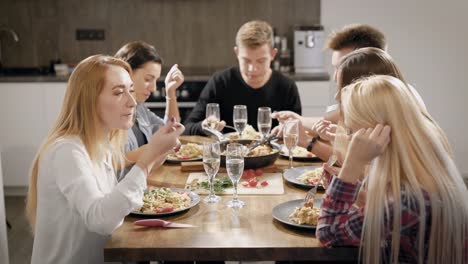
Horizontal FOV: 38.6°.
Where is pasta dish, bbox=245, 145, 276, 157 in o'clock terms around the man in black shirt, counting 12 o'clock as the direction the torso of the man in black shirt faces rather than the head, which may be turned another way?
The pasta dish is roughly at 12 o'clock from the man in black shirt.

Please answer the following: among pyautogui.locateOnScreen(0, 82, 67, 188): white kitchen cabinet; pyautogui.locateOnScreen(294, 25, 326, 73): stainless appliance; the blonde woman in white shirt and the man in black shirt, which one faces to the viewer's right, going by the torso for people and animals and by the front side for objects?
the blonde woman in white shirt

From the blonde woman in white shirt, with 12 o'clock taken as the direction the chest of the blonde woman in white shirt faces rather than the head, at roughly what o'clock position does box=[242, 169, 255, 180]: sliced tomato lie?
The sliced tomato is roughly at 11 o'clock from the blonde woman in white shirt.

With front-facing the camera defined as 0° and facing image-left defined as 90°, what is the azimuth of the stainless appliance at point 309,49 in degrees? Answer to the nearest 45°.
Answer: approximately 0°

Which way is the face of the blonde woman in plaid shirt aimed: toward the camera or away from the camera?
away from the camera
